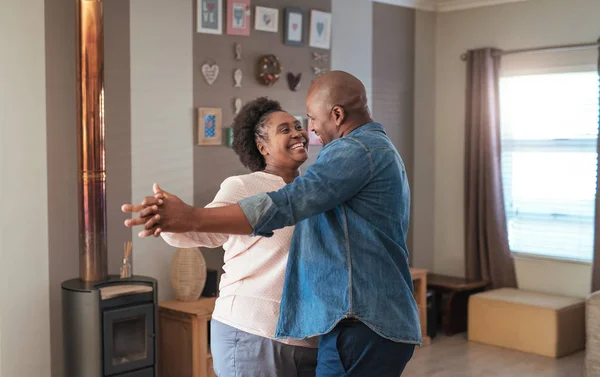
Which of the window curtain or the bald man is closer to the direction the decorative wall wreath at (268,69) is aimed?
the bald man

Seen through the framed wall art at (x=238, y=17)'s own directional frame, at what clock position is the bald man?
The bald man is roughly at 12 o'clock from the framed wall art.

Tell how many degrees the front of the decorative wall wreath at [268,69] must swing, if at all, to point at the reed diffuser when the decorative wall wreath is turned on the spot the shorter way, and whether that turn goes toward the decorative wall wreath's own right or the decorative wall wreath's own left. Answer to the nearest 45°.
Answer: approximately 45° to the decorative wall wreath's own right

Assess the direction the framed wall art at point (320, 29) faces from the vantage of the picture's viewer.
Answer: facing the viewer and to the right of the viewer

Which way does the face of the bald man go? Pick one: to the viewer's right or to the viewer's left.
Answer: to the viewer's left

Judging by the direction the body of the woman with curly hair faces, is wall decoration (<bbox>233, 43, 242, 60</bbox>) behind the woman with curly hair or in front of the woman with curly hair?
behind

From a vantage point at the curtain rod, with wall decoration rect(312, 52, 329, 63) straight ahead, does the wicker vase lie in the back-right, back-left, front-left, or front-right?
front-left

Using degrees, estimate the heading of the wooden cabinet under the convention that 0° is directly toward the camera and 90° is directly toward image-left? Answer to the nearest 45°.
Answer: approximately 315°

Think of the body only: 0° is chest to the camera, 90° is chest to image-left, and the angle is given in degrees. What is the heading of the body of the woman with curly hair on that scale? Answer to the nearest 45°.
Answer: approximately 315°

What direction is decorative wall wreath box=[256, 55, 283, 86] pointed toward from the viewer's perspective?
toward the camera

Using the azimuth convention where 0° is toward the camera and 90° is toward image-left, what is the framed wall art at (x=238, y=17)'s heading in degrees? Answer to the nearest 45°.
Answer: approximately 0°

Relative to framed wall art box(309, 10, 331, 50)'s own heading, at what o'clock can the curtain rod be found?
The curtain rod is roughly at 10 o'clock from the framed wall art.

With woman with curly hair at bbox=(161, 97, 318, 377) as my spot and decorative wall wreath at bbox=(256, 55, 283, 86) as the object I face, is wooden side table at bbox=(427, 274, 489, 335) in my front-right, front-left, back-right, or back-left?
front-right

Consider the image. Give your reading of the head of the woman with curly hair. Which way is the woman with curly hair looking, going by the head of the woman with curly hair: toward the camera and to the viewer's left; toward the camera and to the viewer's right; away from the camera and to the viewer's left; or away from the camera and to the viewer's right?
toward the camera and to the viewer's right

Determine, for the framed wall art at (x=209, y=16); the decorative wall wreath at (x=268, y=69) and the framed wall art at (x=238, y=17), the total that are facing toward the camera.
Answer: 3

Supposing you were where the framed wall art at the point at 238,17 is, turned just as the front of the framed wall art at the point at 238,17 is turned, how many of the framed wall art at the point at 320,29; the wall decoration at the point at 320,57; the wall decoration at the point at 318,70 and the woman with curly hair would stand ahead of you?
1

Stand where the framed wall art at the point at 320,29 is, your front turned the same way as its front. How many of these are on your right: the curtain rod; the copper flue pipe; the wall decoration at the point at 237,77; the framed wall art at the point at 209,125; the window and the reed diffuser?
4

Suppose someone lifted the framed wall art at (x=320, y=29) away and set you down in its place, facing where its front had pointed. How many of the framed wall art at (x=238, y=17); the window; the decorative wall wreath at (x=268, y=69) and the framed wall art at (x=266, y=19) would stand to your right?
3

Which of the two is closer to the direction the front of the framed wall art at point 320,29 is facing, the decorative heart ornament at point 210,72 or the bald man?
the bald man
